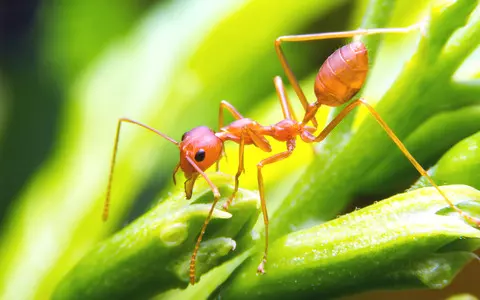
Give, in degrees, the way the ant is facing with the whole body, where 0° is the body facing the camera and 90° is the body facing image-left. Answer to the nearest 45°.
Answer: approximately 90°
